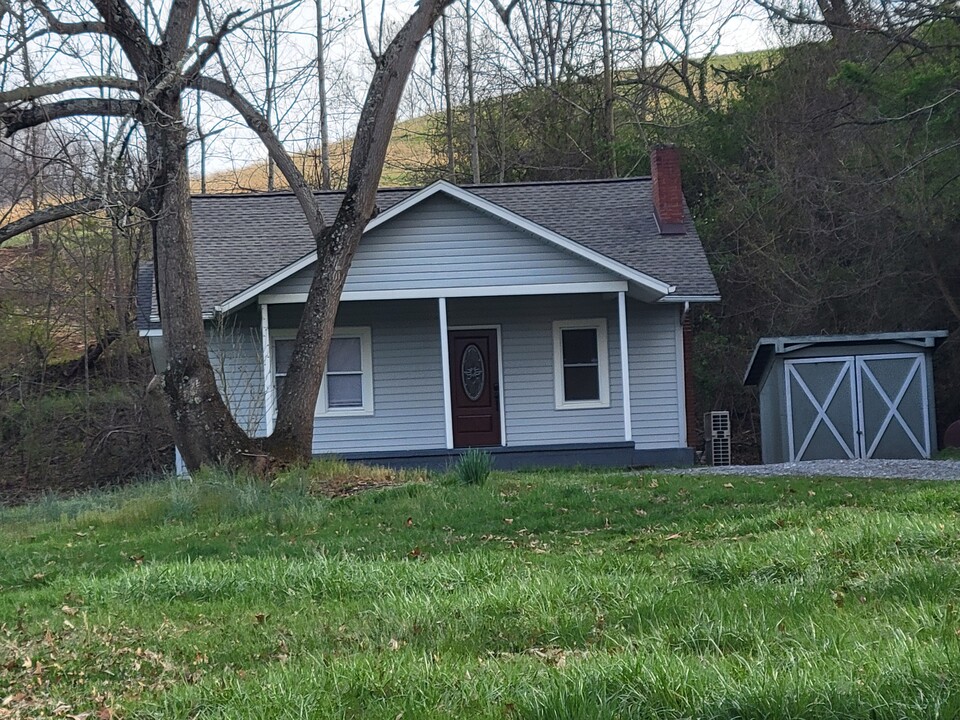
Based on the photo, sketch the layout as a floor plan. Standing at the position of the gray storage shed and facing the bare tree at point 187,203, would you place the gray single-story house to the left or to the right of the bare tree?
right

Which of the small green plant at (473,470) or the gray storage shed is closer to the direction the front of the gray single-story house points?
the small green plant

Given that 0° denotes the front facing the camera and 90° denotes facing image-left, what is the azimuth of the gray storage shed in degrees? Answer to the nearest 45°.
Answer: approximately 0°

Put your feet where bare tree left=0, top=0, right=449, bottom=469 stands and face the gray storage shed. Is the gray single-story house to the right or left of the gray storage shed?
left

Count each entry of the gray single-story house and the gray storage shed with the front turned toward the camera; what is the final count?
2

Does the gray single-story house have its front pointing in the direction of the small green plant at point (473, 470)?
yes

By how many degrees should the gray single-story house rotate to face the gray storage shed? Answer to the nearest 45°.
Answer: approximately 90° to its left

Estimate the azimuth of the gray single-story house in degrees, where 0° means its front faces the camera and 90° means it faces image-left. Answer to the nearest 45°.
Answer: approximately 0°

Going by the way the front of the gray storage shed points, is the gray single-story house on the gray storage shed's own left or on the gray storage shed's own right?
on the gray storage shed's own right

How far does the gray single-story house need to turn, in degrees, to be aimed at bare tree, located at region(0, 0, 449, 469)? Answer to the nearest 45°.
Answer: approximately 45° to its right

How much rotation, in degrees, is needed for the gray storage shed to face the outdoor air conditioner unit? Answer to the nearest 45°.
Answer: approximately 135° to its right
